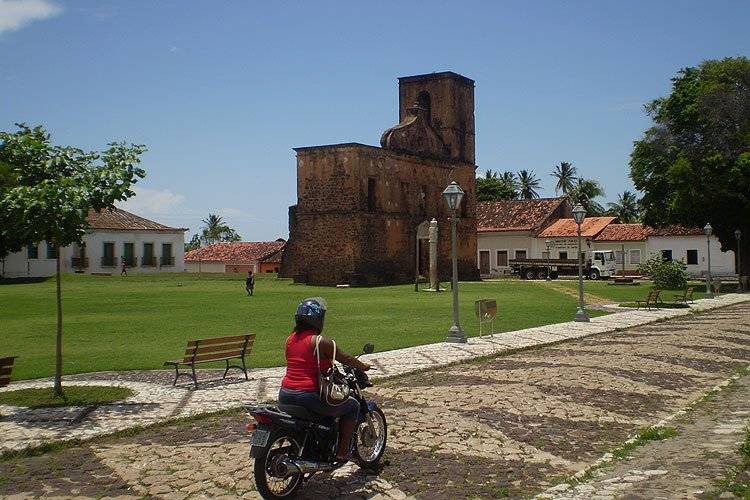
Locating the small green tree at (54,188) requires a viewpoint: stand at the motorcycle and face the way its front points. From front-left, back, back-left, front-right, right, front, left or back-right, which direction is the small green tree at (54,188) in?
left

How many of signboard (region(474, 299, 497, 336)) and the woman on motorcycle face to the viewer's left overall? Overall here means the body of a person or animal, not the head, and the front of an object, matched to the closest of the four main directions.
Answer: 0

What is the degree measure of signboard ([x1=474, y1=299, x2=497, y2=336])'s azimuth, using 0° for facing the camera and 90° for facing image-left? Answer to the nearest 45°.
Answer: approximately 315°

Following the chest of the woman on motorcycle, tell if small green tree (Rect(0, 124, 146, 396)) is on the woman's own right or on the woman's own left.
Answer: on the woman's own left

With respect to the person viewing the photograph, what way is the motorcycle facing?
facing away from the viewer and to the right of the viewer

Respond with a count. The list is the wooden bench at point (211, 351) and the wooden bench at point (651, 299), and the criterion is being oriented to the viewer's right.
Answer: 0

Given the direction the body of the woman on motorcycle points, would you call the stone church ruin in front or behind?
in front

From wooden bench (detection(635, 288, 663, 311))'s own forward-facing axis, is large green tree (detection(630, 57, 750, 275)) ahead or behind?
behind

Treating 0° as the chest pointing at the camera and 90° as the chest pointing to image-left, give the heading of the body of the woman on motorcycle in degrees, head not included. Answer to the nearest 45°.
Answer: approximately 225°
